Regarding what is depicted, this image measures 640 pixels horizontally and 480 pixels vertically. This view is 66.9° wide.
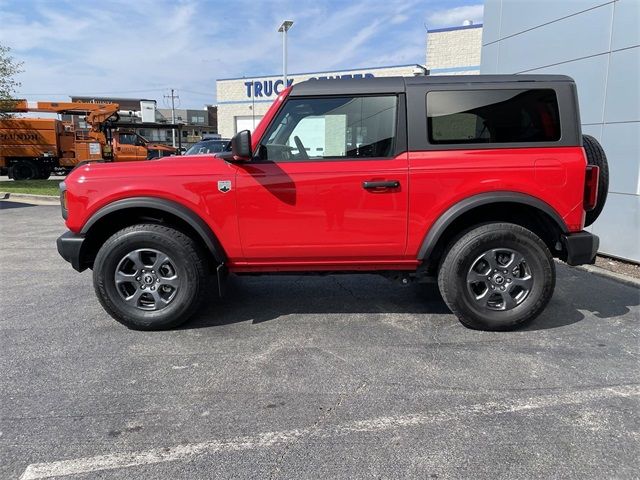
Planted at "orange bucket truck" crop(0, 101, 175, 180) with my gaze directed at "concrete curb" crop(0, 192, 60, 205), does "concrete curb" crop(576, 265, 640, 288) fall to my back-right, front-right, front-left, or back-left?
front-left

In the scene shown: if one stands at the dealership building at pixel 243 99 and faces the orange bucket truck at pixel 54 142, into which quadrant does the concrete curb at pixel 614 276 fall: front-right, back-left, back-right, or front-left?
front-left

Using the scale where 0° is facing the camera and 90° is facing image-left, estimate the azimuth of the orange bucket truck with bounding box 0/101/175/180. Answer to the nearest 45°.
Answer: approximately 270°

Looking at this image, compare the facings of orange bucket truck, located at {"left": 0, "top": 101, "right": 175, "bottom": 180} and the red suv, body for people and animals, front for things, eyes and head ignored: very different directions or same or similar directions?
very different directions

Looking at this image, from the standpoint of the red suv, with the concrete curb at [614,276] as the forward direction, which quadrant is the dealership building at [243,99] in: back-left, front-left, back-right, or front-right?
front-left

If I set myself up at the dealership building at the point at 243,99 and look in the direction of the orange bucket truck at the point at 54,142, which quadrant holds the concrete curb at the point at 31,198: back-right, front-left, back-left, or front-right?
front-left

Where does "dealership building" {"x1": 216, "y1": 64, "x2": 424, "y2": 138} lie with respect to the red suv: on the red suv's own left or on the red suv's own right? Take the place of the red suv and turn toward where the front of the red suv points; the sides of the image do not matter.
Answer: on the red suv's own right

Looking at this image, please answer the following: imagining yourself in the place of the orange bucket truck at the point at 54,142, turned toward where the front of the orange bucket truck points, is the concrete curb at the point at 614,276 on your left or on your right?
on your right

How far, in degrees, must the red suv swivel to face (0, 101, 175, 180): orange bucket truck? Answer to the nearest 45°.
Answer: approximately 45° to its right

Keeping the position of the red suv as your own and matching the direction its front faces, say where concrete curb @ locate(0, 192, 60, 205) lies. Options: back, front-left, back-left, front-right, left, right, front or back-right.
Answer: front-right

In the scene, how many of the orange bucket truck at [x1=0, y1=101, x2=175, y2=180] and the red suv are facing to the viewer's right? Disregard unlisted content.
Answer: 1

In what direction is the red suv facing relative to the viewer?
to the viewer's left

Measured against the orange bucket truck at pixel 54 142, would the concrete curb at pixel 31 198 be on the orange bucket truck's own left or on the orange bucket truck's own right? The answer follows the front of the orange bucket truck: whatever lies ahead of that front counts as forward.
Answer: on the orange bucket truck's own right
